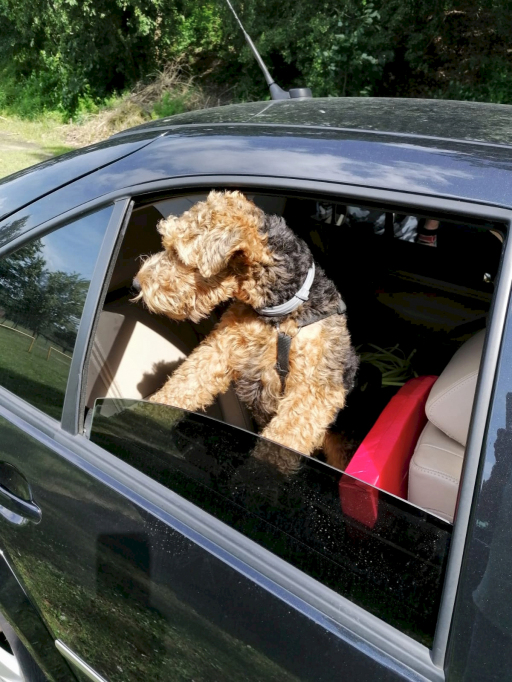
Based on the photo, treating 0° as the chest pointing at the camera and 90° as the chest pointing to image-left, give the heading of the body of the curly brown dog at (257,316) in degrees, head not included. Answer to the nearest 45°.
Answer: approximately 45°

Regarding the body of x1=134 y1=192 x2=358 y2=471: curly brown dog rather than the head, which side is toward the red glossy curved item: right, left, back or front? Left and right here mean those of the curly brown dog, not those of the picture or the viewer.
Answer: left
